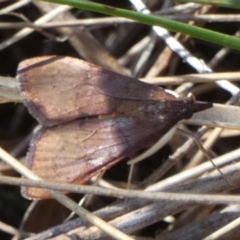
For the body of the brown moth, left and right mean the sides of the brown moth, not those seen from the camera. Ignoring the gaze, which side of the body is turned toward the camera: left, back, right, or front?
right
